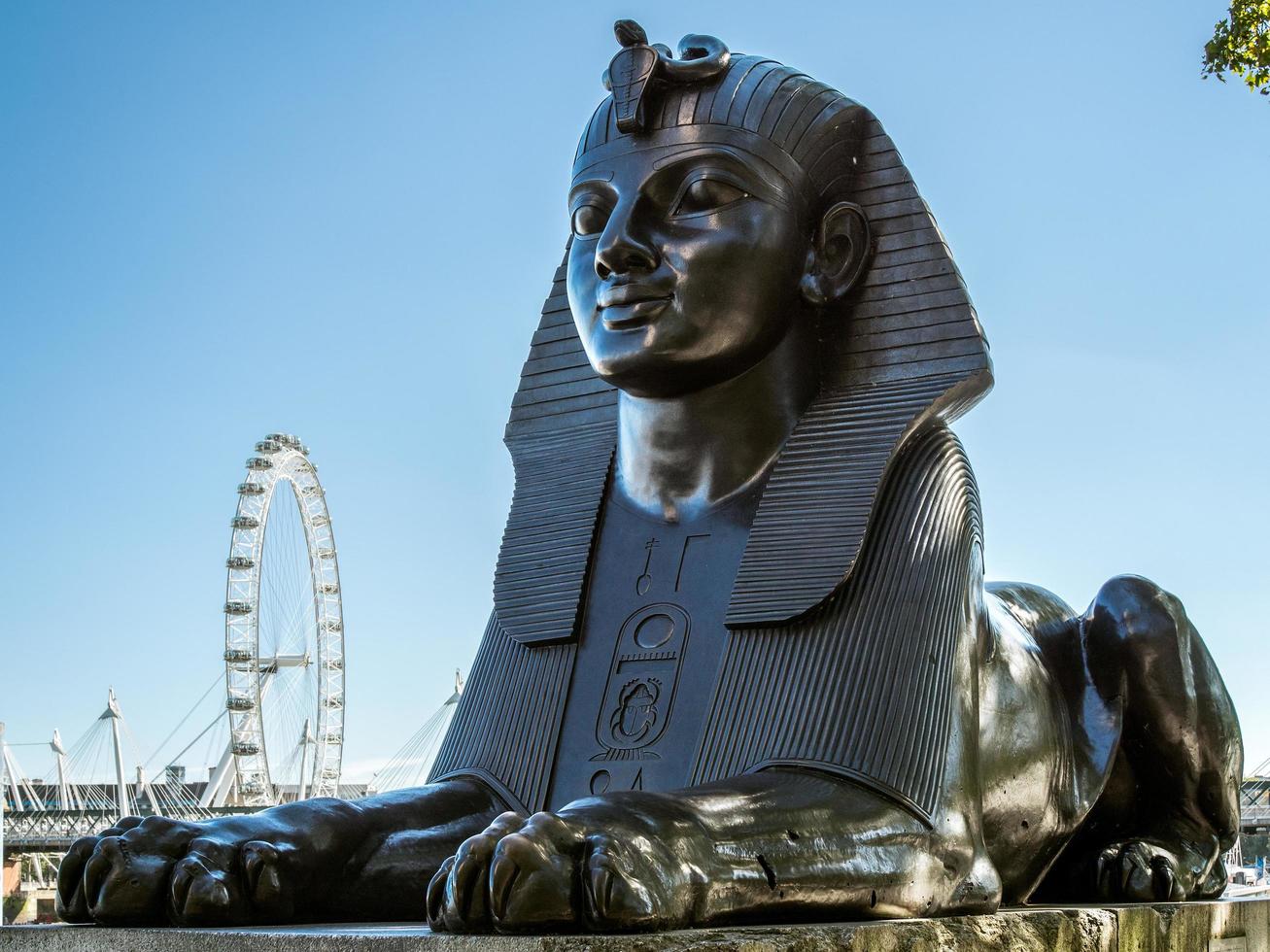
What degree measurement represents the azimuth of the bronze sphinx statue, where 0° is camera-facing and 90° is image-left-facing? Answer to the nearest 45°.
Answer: approximately 45°
